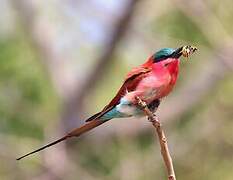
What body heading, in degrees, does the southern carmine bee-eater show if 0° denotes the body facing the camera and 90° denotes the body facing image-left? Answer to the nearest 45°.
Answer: approximately 270°
